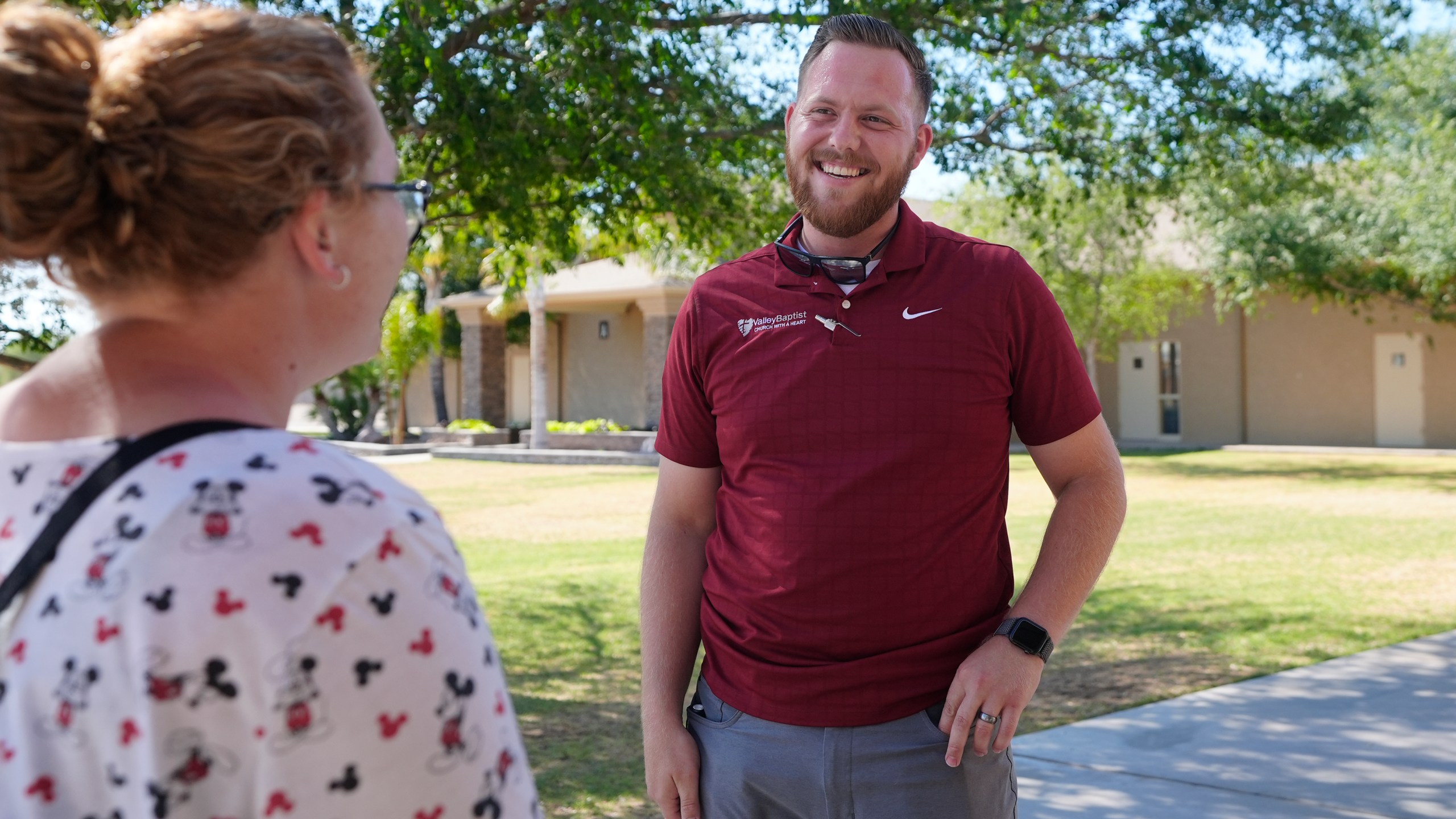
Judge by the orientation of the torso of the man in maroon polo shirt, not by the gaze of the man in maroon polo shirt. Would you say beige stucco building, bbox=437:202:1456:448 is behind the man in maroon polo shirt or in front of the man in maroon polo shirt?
behind

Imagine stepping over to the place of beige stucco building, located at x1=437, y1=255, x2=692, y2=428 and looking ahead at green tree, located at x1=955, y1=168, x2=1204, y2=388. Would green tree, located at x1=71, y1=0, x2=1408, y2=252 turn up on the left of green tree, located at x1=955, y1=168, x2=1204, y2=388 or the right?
right

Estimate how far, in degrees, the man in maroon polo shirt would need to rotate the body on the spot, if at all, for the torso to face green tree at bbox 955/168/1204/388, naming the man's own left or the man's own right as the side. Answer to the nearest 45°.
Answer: approximately 180°

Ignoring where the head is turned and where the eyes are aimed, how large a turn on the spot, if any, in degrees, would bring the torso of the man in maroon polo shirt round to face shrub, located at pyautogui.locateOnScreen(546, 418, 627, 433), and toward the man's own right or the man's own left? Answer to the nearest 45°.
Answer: approximately 180°

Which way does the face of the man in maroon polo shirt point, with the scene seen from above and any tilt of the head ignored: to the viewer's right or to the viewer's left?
to the viewer's left

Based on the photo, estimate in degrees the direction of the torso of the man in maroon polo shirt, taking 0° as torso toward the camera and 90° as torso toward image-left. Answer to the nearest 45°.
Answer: approximately 0°

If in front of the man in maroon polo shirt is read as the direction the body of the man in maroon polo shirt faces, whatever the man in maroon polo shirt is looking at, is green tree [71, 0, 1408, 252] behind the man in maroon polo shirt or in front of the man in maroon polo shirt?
behind

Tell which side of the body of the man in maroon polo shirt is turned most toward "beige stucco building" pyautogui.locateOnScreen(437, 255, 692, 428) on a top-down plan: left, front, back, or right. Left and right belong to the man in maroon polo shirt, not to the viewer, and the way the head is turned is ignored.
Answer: back

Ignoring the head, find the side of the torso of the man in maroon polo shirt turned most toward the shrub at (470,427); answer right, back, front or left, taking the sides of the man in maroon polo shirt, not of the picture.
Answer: back

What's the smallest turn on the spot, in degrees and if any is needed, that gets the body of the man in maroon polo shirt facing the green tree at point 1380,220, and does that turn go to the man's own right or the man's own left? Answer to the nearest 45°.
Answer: approximately 180°
